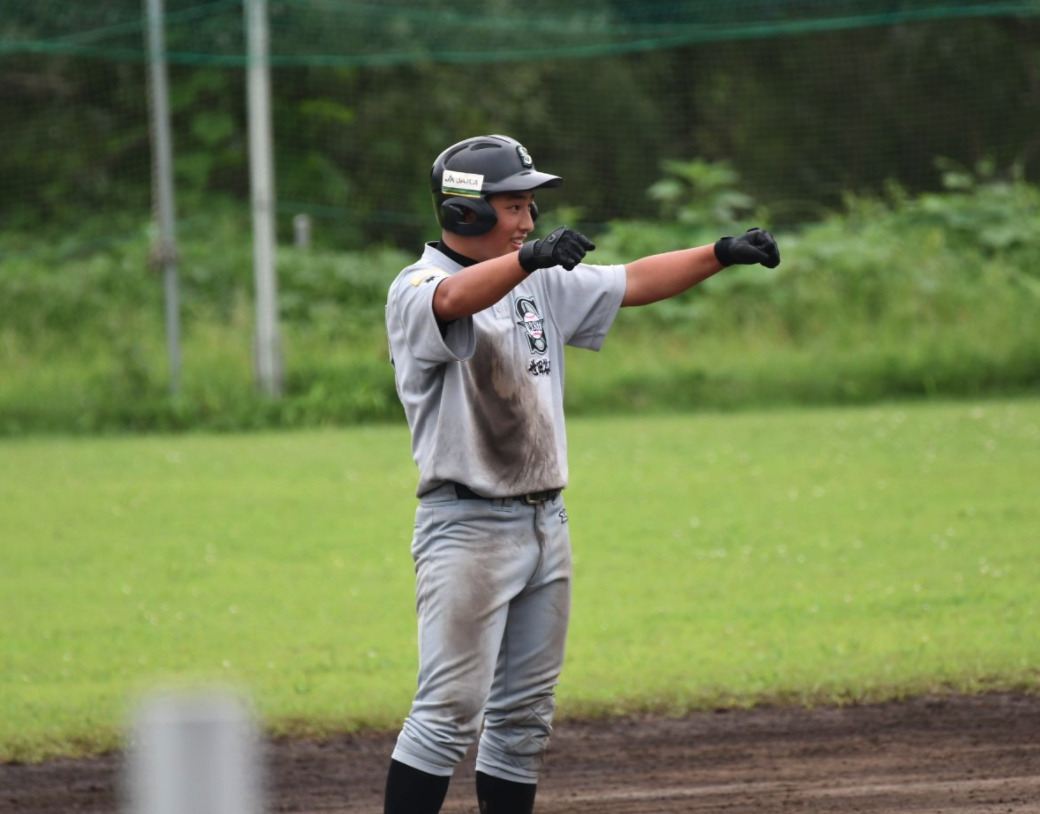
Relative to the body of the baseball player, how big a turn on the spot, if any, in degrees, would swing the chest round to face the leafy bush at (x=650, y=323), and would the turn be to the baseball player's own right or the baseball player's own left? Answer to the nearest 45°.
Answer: approximately 135° to the baseball player's own left

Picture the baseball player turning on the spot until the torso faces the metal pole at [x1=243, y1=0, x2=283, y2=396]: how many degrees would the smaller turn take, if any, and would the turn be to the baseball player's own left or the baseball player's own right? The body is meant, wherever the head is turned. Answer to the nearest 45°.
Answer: approximately 135° to the baseball player's own left

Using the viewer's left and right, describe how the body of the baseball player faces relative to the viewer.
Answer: facing the viewer and to the right of the viewer

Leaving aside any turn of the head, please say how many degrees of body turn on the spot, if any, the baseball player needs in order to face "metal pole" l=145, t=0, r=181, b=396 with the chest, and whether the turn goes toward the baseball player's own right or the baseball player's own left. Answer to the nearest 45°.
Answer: approximately 135° to the baseball player's own left

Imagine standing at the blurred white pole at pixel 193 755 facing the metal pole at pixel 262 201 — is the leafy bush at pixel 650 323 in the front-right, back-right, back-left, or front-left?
front-right

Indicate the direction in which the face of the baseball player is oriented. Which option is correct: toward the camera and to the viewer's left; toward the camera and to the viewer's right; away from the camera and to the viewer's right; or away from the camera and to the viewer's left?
toward the camera and to the viewer's right
